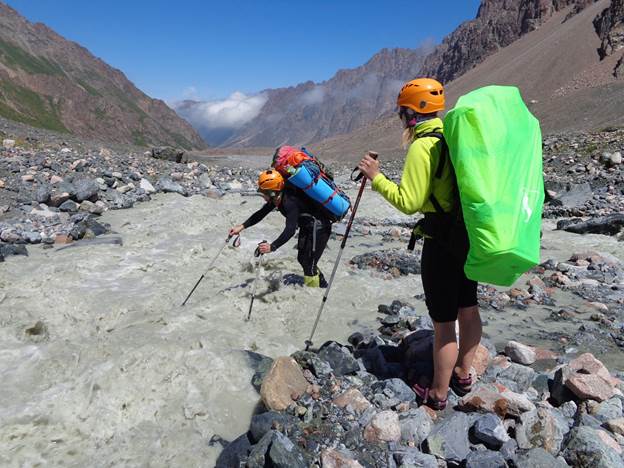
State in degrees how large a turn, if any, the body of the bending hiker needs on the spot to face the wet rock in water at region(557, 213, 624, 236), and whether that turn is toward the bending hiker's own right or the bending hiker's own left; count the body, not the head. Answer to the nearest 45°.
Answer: approximately 135° to the bending hiker's own right

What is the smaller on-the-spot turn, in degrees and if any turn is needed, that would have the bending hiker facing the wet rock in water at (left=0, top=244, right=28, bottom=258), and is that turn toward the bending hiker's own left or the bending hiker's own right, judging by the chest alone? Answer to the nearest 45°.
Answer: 0° — they already face it

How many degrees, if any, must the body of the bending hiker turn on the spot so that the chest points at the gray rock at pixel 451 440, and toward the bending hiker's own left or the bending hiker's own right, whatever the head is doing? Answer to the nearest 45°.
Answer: approximately 90° to the bending hiker's own left

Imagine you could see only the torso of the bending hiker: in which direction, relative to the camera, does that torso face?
to the viewer's left

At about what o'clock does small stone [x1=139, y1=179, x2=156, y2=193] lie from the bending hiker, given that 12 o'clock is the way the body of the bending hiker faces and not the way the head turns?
The small stone is roughly at 2 o'clock from the bending hiker.

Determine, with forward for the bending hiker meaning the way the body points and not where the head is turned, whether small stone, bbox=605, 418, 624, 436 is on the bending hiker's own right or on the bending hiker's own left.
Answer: on the bending hiker's own left

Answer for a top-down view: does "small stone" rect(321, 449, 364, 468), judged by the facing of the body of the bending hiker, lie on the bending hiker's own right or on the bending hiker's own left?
on the bending hiker's own left

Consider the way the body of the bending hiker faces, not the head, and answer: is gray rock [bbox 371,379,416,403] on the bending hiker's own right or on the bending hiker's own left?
on the bending hiker's own left

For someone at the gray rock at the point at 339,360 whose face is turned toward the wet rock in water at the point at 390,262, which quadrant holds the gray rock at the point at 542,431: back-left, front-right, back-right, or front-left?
back-right

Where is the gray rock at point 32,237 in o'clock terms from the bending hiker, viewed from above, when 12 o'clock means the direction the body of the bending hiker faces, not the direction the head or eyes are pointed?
The gray rock is roughly at 1 o'clock from the bending hiker.

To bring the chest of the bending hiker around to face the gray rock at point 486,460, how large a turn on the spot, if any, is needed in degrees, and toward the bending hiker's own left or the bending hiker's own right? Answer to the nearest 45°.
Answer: approximately 90° to the bending hiker's own left

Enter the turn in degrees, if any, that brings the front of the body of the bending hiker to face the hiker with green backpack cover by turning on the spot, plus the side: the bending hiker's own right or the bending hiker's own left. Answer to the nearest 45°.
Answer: approximately 90° to the bending hiker's own left

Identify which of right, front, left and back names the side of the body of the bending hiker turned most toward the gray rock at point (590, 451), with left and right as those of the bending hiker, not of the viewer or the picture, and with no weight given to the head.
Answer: left

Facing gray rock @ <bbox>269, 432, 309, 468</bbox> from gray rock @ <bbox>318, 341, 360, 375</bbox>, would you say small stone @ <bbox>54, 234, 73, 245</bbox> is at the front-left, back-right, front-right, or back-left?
back-right
